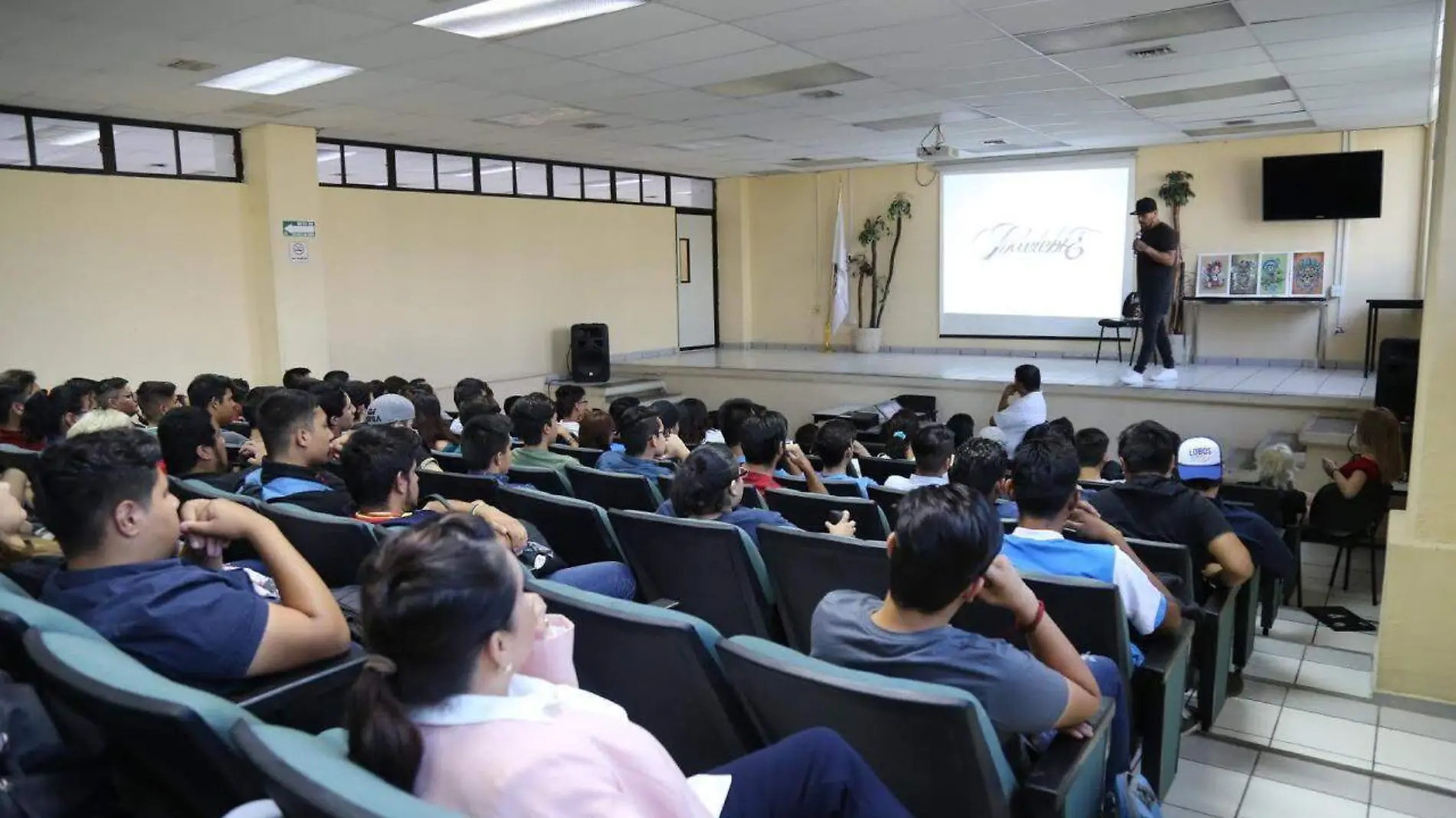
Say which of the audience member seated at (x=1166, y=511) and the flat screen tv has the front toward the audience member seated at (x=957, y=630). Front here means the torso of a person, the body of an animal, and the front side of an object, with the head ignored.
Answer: the flat screen tv

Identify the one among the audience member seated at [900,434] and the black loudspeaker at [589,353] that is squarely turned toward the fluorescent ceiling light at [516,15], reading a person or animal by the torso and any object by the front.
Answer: the black loudspeaker

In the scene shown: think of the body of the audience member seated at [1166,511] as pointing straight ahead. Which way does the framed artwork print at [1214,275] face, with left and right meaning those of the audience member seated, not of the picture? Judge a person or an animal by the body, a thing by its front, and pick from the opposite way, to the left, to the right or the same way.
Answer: the opposite way

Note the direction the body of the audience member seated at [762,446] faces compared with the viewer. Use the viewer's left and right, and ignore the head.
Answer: facing away from the viewer and to the right of the viewer

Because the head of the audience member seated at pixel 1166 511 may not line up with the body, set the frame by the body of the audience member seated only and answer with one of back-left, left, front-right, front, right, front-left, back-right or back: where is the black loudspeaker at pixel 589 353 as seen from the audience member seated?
front-left

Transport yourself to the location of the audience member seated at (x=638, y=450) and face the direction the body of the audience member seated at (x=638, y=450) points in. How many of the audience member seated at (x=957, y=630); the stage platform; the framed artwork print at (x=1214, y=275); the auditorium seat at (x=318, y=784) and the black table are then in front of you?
3

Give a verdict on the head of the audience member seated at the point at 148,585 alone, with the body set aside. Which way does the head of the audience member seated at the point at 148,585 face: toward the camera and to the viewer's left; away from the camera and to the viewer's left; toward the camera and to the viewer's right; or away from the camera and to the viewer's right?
away from the camera and to the viewer's right

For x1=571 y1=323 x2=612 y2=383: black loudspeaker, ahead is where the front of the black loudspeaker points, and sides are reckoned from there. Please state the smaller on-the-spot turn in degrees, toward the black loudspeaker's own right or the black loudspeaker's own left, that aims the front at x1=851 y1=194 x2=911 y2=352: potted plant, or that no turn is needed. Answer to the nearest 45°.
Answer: approximately 90° to the black loudspeaker's own left

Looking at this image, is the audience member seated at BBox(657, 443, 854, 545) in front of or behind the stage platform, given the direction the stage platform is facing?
in front

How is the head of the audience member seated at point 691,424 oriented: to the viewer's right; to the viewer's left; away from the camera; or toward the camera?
away from the camera

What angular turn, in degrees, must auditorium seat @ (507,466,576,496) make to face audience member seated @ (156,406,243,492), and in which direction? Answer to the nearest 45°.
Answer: approximately 135° to its left

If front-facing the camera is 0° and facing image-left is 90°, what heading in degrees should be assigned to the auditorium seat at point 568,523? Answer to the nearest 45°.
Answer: approximately 225°

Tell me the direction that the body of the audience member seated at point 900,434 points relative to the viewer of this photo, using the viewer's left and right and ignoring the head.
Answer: facing away from the viewer and to the right of the viewer

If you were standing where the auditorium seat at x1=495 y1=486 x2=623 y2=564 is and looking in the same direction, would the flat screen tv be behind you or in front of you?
in front
